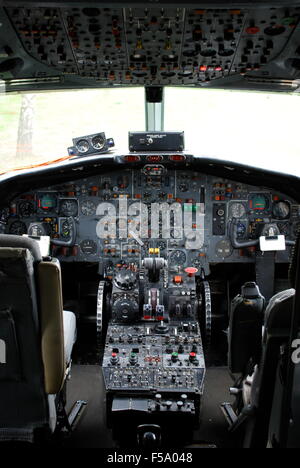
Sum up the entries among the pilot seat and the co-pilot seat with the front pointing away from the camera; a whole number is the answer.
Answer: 2

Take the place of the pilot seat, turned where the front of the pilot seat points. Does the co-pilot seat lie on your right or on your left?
on your right

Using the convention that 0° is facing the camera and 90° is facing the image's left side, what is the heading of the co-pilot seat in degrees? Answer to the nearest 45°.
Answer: approximately 180°

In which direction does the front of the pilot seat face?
away from the camera

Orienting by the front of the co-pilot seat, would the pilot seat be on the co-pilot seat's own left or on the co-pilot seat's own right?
on the co-pilot seat's own left
